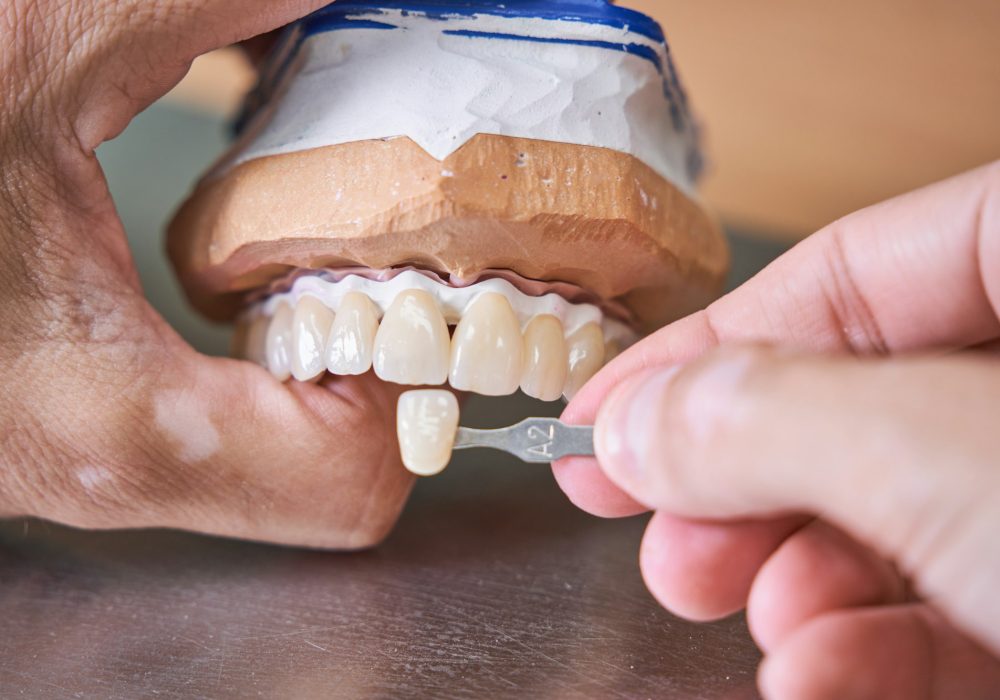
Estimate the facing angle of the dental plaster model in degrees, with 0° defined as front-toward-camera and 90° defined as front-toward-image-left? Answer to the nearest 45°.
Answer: approximately 0°
